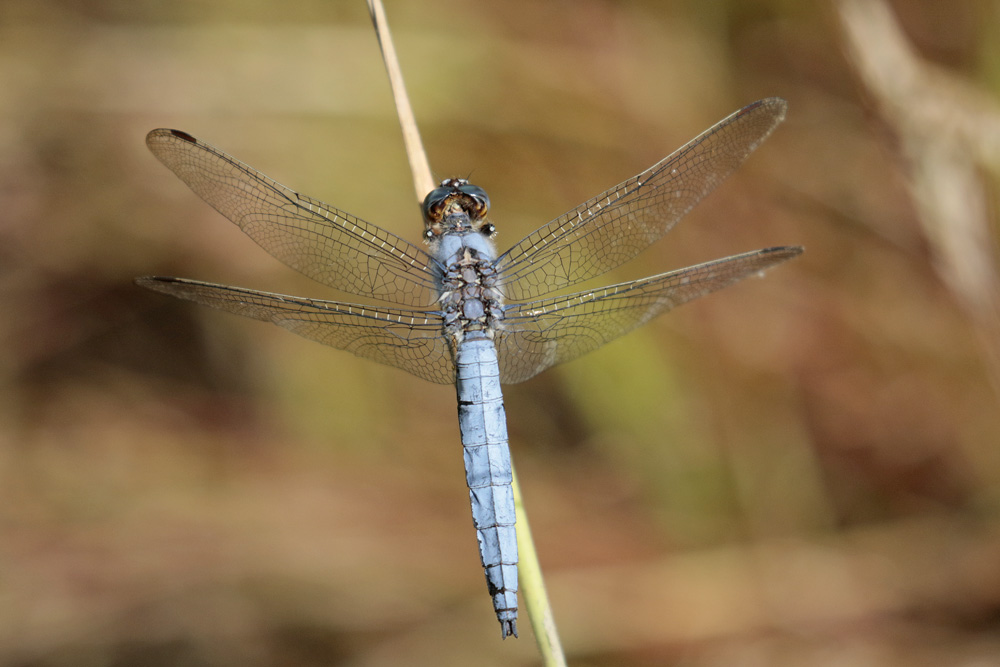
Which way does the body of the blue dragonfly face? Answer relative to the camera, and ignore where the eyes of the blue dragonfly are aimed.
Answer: away from the camera

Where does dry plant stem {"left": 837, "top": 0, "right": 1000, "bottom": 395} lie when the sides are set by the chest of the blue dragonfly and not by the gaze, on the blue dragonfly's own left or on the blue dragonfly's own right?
on the blue dragonfly's own right
